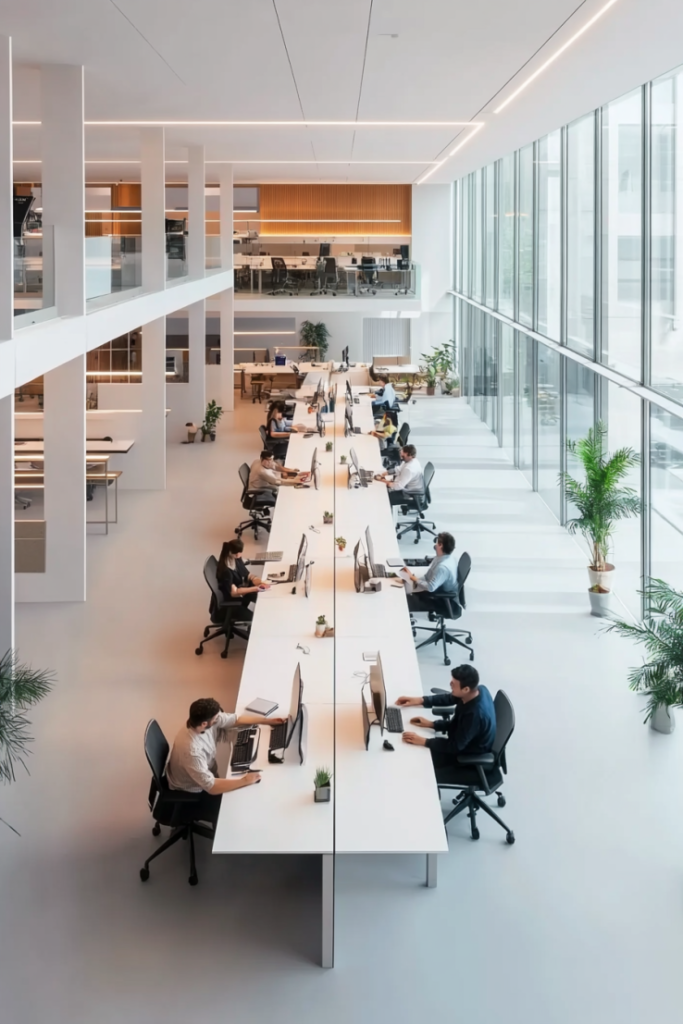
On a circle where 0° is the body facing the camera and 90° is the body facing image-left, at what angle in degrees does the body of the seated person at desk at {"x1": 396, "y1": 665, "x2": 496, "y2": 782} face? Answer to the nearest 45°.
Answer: approximately 90°

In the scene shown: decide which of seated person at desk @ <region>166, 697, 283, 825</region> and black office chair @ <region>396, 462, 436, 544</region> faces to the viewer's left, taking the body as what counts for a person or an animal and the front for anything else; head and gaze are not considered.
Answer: the black office chair

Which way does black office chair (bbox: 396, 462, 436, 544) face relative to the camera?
to the viewer's left

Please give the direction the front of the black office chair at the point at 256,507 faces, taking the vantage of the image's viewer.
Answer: facing to the right of the viewer

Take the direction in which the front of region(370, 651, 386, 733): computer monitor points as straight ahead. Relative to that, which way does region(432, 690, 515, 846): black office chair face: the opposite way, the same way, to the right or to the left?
the opposite way

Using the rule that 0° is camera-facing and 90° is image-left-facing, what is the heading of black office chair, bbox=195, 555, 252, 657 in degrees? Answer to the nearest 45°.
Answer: approximately 270°

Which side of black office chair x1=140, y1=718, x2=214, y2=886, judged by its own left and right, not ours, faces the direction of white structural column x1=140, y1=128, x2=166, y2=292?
left

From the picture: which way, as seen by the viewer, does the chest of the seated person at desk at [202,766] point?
to the viewer's right

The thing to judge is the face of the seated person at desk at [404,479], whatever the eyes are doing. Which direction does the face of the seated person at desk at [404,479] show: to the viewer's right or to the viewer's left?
to the viewer's left

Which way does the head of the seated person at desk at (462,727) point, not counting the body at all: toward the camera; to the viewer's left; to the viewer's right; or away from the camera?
to the viewer's left

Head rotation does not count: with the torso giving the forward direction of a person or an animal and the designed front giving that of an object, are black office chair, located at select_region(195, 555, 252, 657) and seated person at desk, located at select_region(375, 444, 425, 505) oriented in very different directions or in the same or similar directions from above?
very different directions
